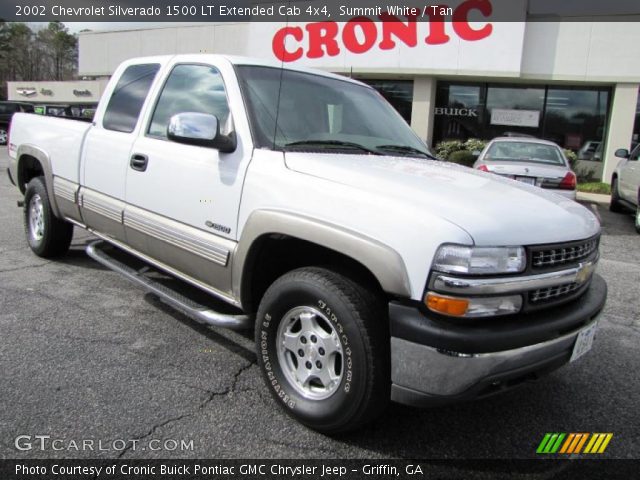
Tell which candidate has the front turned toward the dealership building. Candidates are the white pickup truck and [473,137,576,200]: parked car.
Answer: the parked car

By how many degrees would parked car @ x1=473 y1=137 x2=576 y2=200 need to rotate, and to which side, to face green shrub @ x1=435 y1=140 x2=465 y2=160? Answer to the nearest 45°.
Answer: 0° — it already faces it

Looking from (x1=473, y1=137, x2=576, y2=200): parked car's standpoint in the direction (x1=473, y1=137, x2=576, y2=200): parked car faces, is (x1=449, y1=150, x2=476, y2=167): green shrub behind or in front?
in front

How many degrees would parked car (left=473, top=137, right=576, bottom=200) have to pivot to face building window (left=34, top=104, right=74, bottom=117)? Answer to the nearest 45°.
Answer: approximately 90° to its left

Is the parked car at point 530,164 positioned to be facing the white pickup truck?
no

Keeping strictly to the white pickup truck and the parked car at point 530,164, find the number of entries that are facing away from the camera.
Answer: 1

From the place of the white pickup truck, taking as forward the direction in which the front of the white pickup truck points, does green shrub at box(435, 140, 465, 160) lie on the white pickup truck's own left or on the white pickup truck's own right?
on the white pickup truck's own left

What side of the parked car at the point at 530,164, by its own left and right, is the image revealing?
back

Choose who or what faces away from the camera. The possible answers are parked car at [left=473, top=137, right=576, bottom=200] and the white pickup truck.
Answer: the parked car

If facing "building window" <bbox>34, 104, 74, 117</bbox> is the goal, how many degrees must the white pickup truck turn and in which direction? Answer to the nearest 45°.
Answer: approximately 180°

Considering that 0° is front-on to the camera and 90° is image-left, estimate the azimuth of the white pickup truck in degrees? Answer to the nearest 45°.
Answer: approximately 315°

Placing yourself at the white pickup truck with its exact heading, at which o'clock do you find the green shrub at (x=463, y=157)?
The green shrub is roughly at 8 o'clock from the white pickup truck.

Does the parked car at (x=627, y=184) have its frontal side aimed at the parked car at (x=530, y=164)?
no
